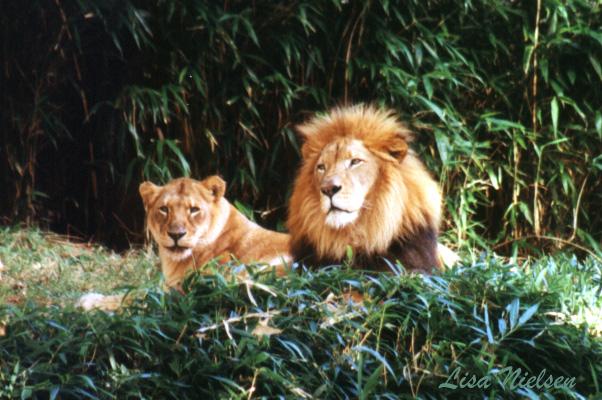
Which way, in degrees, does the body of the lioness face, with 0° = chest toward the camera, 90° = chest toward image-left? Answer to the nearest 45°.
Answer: approximately 45°

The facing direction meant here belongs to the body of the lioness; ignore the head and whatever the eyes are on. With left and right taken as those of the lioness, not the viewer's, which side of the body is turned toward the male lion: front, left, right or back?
back
